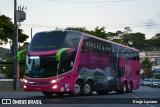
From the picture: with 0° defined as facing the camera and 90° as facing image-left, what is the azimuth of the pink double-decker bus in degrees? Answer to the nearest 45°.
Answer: approximately 45°

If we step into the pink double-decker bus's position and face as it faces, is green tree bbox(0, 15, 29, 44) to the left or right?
on its right

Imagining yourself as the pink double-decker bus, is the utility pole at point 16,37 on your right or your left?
on your right
